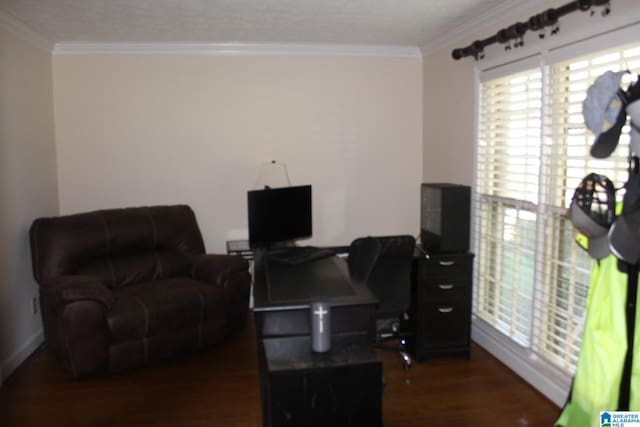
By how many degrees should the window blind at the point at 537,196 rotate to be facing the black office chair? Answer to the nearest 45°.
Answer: approximately 45° to its right

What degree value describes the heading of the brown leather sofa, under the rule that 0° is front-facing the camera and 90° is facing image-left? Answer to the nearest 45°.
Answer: approximately 315°

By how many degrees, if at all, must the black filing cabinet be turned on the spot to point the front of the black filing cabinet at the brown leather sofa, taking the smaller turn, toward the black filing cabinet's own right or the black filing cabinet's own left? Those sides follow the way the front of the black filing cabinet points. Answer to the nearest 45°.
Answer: approximately 90° to the black filing cabinet's own right

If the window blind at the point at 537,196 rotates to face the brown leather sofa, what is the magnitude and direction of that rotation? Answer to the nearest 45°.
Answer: approximately 45° to its right

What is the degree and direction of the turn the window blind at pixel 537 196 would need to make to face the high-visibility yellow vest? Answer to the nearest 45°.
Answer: approximately 45° to its left
